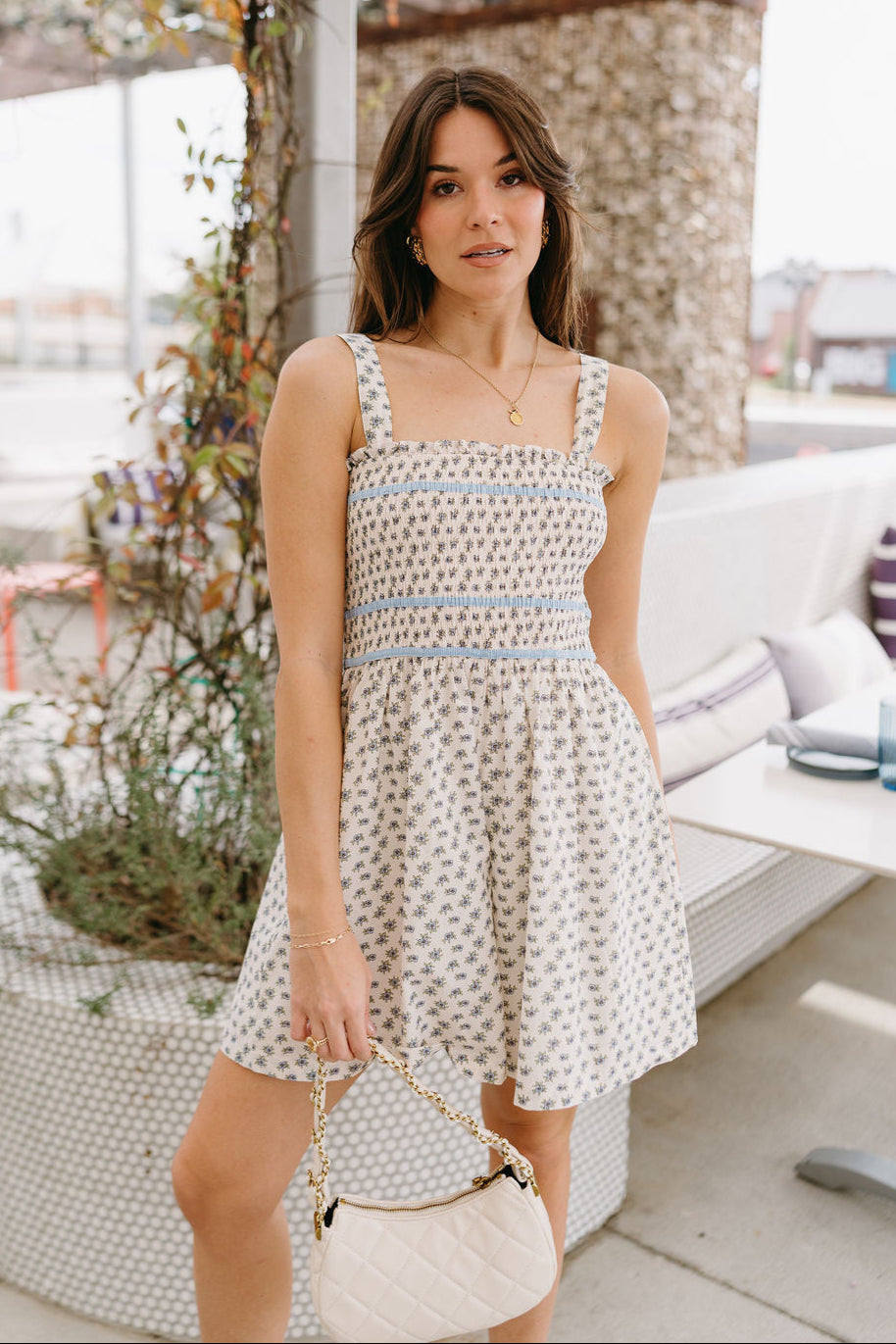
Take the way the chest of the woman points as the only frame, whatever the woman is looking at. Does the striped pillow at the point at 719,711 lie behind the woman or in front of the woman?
behind

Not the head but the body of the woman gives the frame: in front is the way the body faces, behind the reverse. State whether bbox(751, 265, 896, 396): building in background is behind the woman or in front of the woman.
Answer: behind

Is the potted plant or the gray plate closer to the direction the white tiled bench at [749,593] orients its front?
the gray plate

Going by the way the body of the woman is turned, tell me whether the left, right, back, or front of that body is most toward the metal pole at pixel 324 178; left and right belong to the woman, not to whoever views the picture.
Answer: back

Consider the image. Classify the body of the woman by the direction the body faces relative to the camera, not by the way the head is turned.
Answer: toward the camera

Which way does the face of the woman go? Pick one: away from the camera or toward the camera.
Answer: toward the camera
